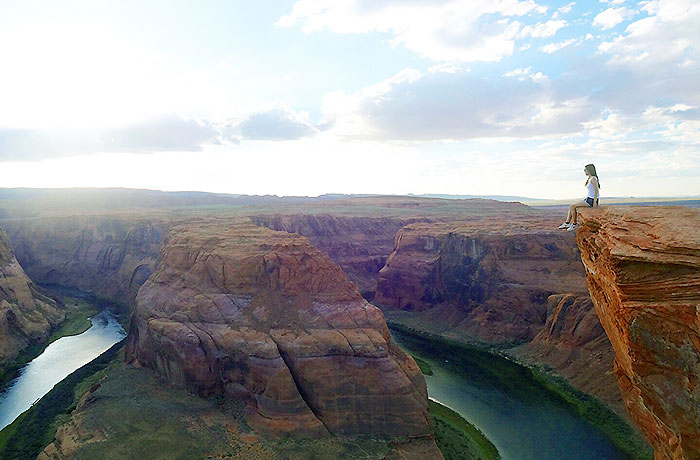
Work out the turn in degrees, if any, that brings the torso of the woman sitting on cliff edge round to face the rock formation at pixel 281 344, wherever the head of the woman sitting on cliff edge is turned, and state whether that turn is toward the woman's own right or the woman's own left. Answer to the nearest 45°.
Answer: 0° — they already face it

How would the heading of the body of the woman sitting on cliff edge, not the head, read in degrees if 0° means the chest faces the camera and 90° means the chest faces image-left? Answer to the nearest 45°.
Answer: approximately 90°

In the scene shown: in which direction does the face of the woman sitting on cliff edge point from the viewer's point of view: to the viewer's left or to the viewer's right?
to the viewer's left
